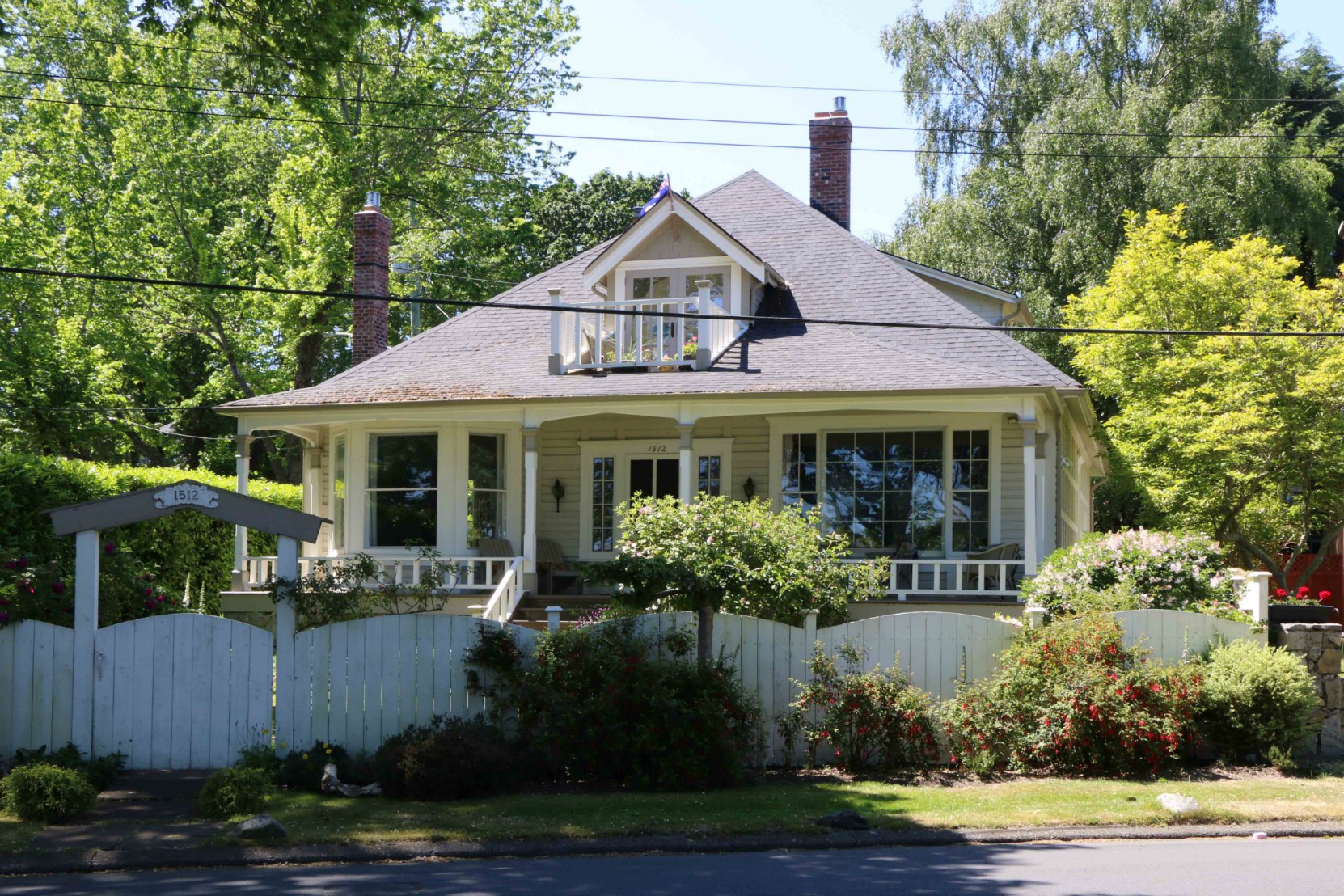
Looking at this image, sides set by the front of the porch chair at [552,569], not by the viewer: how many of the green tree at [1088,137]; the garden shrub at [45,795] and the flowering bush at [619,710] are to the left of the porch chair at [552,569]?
1

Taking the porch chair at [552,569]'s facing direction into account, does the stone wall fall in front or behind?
in front

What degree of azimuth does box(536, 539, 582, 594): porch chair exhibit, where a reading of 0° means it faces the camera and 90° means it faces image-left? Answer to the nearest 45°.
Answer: approximately 315°

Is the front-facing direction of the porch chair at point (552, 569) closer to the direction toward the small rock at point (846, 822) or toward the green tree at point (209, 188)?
the small rock

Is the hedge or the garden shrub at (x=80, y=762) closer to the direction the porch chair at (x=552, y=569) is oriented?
the garden shrub

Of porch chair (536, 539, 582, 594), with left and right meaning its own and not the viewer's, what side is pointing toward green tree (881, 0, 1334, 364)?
left

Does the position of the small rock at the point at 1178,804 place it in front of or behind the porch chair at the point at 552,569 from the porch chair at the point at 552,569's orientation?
in front

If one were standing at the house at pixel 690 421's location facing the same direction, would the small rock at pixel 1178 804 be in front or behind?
in front

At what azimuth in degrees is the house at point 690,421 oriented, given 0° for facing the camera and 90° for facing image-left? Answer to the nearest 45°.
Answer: approximately 0°

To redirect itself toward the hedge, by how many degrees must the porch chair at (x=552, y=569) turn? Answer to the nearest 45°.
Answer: approximately 135° to its right
